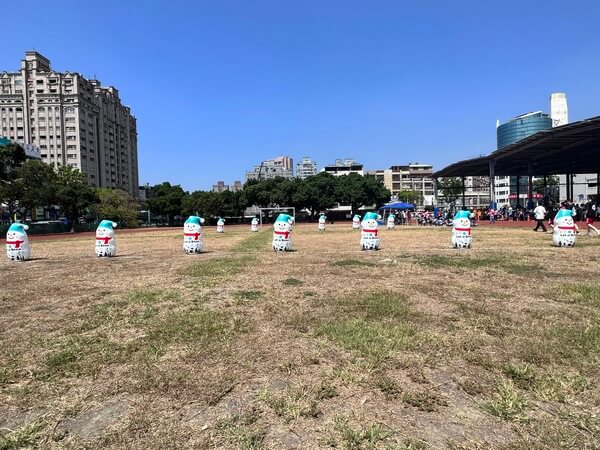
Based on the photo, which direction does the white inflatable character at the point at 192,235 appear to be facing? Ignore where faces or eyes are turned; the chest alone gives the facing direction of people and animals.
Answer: toward the camera

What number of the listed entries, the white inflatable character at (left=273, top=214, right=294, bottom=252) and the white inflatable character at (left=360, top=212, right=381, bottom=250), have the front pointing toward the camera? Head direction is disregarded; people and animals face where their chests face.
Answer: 2

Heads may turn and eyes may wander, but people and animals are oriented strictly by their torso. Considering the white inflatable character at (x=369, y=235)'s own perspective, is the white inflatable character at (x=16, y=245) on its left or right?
on its right

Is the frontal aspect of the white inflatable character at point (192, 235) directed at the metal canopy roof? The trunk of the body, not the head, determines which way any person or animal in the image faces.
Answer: no

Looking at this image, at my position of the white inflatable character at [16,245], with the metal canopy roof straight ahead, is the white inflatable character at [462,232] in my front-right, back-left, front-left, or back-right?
front-right

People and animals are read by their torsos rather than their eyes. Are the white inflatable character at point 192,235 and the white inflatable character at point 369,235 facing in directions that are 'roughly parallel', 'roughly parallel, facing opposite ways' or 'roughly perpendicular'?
roughly parallel

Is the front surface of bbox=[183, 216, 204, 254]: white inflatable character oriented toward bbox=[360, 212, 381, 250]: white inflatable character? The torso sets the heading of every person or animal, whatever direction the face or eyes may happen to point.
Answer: no

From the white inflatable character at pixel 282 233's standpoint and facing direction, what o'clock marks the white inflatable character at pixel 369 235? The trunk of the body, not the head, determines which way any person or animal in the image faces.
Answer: the white inflatable character at pixel 369 235 is roughly at 9 o'clock from the white inflatable character at pixel 282 233.

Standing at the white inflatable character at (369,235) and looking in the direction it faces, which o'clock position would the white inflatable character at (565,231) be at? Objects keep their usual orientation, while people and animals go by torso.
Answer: the white inflatable character at (565,231) is roughly at 9 o'clock from the white inflatable character at (369,235).

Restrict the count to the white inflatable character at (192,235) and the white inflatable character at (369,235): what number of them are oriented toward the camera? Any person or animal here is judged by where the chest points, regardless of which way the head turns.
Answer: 2

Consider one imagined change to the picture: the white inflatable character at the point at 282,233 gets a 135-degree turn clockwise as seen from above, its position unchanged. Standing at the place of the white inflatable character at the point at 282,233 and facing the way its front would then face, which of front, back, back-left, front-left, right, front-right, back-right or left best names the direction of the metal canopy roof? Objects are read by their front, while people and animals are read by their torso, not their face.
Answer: right

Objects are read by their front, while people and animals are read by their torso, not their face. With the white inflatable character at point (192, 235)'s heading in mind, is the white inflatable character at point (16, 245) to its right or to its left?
on its right

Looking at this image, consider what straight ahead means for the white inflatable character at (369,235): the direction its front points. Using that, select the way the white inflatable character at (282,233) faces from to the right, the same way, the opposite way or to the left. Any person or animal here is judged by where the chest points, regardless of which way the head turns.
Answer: the same way

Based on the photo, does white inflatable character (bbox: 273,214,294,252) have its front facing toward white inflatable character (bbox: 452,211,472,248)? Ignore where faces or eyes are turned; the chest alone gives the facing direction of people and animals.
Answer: no

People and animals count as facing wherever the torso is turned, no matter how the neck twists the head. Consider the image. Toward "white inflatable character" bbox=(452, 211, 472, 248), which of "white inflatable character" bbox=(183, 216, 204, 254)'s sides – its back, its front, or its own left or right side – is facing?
left

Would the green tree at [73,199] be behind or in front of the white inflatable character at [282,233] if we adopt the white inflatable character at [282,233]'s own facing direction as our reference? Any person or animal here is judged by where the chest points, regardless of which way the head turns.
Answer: behind

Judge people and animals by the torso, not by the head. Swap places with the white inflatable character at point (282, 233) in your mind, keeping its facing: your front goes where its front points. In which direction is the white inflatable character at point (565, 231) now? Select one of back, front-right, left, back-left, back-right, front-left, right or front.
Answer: left

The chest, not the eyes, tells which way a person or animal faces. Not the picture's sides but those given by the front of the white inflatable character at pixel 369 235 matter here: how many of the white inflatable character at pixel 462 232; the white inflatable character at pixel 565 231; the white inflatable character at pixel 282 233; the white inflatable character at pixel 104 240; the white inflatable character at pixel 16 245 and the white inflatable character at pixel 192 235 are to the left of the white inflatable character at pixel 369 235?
2

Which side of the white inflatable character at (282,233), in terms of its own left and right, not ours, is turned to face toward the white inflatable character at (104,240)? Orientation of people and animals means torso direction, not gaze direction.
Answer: right
